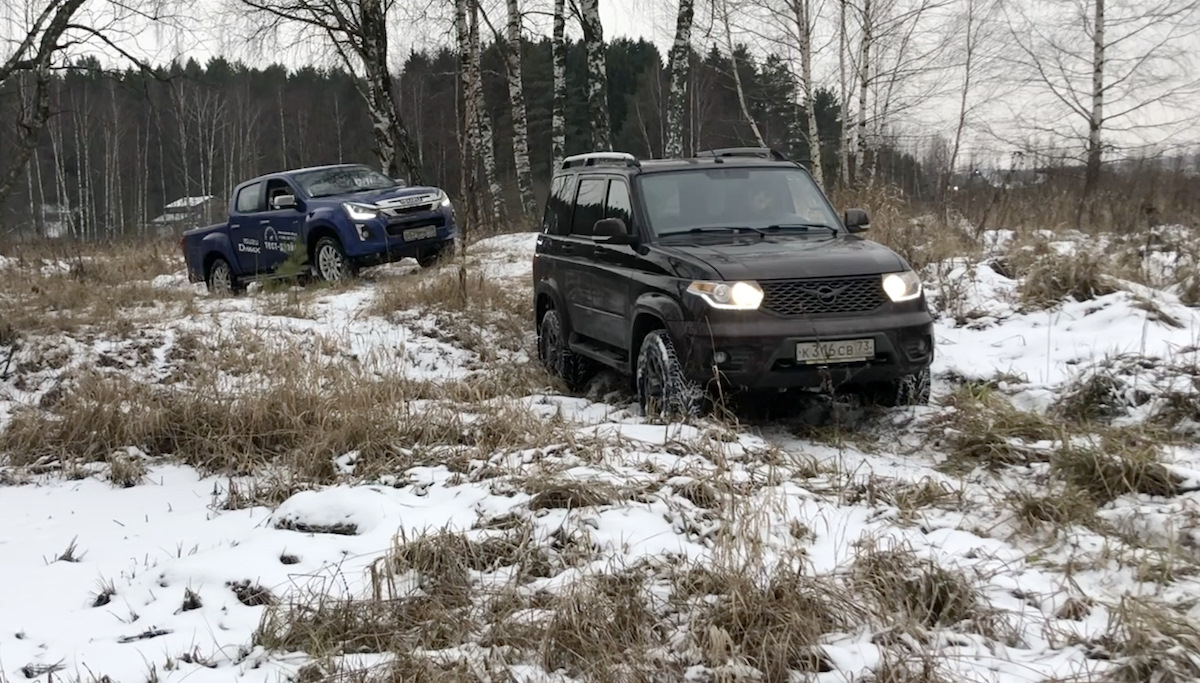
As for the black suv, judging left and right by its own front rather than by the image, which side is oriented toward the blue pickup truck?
back

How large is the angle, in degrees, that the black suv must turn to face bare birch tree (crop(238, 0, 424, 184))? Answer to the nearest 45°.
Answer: approximately 180°

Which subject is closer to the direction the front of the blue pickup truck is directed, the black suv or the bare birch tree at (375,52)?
the black suv

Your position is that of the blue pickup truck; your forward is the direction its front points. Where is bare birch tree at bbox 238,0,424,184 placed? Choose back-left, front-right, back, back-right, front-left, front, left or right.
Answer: back-left

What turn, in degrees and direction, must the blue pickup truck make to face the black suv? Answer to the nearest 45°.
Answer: approximately 45° to its right

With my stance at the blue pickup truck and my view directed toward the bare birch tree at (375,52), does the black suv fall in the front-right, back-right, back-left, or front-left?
back-right

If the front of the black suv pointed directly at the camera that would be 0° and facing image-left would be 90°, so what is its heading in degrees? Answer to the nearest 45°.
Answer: approximately 315°

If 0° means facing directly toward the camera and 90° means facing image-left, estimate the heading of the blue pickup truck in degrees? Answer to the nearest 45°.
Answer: approximately 315°
